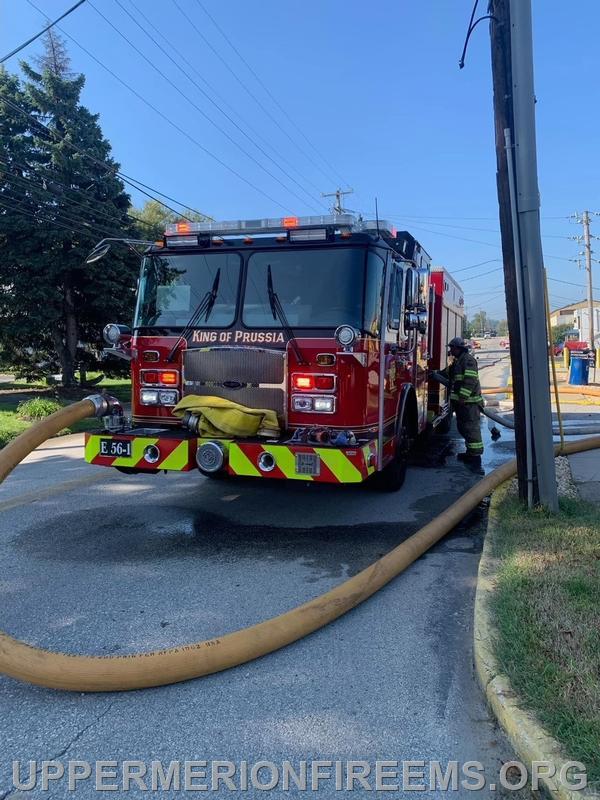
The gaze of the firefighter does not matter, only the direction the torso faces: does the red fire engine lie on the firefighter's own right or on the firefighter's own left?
on the firefighter's own left

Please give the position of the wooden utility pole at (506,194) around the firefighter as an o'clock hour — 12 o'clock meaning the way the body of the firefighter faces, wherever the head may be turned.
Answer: The wooden utility pole is roughly at 9 o'clock from the firefighter.

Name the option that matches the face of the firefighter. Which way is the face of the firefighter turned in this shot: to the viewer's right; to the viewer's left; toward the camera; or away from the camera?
to the viewer's left

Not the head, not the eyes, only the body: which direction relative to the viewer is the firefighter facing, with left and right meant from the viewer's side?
facing to the left of the viewer

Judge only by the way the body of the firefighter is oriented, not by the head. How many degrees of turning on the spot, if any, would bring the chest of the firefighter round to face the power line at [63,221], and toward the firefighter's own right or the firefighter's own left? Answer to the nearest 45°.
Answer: approximately 45° to the firefighter's own right

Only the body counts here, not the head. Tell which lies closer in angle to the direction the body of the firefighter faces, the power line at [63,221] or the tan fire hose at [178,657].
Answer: the power line

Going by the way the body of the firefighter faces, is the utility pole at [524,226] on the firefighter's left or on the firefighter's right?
on the firefighter's left

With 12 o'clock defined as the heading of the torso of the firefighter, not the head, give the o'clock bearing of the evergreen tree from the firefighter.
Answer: The evergreen tree is roughly at 1 o'clock from the firefighter.
